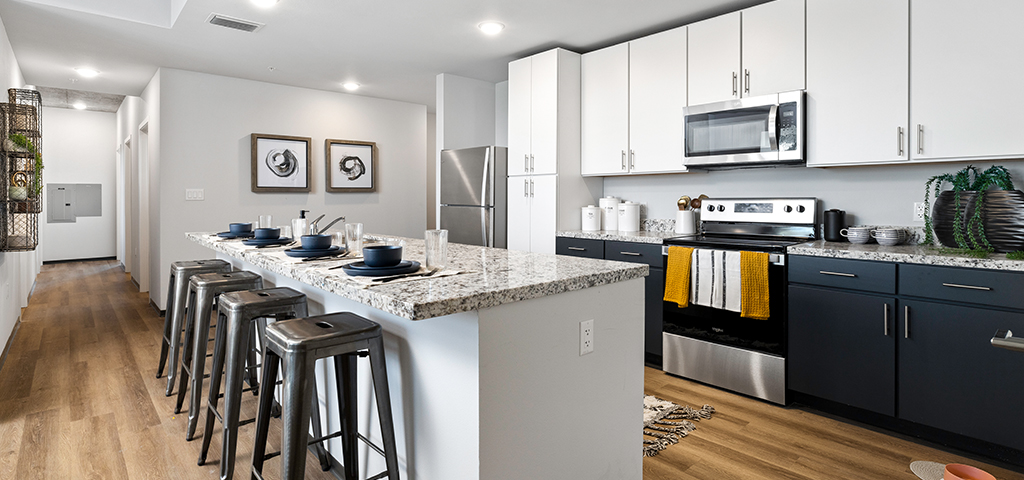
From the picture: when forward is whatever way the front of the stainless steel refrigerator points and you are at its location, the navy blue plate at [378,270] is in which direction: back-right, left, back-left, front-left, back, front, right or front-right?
front-left

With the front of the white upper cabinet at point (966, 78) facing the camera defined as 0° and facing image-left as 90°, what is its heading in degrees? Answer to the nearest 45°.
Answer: approximately 0°

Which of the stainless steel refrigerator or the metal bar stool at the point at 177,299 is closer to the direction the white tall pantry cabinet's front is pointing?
the metal bar stool

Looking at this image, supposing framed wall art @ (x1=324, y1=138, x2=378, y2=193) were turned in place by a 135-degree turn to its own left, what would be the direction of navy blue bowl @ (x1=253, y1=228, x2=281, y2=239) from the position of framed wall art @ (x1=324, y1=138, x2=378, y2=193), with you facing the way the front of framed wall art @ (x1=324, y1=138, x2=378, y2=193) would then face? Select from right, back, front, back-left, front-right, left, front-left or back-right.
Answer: back

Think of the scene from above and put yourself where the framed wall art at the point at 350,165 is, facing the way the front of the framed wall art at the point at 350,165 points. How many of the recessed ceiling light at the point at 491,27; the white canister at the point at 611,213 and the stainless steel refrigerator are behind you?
0

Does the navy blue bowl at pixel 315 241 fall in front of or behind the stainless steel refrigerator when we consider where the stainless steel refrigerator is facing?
in front

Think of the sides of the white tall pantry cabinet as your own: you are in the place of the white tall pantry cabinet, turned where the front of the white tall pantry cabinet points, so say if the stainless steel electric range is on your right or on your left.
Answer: on your left

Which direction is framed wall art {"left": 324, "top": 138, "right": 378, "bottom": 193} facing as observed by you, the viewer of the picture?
facing the viewer and to the right of the viewer

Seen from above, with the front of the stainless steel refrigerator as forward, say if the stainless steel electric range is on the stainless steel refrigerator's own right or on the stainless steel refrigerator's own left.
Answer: on the stainless steel refrigerator's own left

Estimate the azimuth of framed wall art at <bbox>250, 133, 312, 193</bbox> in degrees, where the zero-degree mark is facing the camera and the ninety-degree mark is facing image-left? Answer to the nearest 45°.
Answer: approximately 315°

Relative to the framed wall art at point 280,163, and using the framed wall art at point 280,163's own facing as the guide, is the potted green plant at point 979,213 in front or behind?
in front

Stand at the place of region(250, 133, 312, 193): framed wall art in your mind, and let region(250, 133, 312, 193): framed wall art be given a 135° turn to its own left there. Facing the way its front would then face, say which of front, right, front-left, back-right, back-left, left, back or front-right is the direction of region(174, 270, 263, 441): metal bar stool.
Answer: back

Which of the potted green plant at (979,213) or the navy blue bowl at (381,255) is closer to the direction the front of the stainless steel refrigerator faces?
the navy blue bowl

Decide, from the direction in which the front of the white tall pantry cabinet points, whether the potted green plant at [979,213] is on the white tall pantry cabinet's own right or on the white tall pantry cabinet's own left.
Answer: on the white tall pantry cabinet's own left

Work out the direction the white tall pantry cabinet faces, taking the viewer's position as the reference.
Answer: facing the viewer and to the left of the viewer
